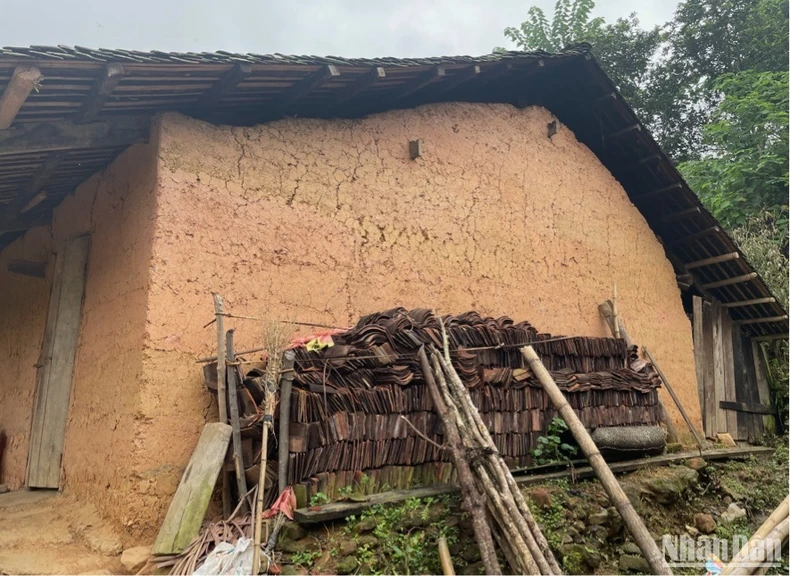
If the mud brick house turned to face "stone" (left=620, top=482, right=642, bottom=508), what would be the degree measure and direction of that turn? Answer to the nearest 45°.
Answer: approximately 135° to its left

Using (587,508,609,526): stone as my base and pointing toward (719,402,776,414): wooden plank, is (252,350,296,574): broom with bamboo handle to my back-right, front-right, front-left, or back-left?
back-left

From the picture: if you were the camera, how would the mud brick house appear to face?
facing the viewer and to the left of the viewer

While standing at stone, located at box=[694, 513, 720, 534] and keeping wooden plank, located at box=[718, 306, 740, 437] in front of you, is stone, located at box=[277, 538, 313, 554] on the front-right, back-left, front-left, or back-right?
back-left

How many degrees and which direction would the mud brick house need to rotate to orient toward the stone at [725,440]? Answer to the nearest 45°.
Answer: approximately 180°
